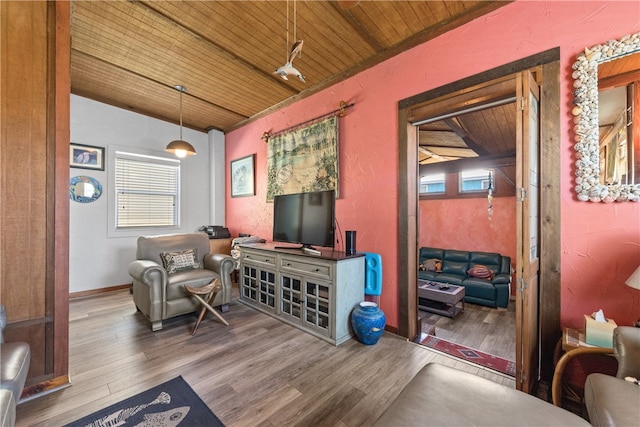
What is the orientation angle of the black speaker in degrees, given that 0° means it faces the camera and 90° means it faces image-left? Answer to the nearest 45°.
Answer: approximately 45°

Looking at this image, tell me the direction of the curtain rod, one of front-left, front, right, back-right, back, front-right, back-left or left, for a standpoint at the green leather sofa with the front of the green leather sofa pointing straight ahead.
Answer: front

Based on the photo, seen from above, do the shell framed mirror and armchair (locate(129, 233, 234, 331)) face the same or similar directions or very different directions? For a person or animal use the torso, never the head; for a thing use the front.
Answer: very different directions

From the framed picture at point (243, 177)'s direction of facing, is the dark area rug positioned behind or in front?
in front

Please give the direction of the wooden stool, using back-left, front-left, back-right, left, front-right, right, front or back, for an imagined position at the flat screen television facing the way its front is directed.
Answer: front-right

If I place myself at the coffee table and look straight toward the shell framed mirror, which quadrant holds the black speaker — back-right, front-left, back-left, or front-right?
front-right

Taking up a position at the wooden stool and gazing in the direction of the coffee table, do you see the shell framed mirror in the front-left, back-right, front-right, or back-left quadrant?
front-right

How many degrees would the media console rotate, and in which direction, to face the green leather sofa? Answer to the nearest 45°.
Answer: approximately 180°

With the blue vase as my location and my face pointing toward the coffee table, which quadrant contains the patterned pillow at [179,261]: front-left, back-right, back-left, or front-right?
back-left

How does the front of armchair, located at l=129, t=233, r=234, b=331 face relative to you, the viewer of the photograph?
facing the viewer and to the right of the viewer

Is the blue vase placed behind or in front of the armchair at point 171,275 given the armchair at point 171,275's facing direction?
in front

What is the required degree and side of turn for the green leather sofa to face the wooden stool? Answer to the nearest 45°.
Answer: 0° — it already faces it

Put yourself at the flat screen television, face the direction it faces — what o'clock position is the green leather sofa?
The green leather sofa is roughly at 7 o'clock from the flat screen television.

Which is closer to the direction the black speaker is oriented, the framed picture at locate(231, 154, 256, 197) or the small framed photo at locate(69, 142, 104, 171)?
the small framed photo

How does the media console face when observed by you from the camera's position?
facing the viewer and to the left of the viewer
